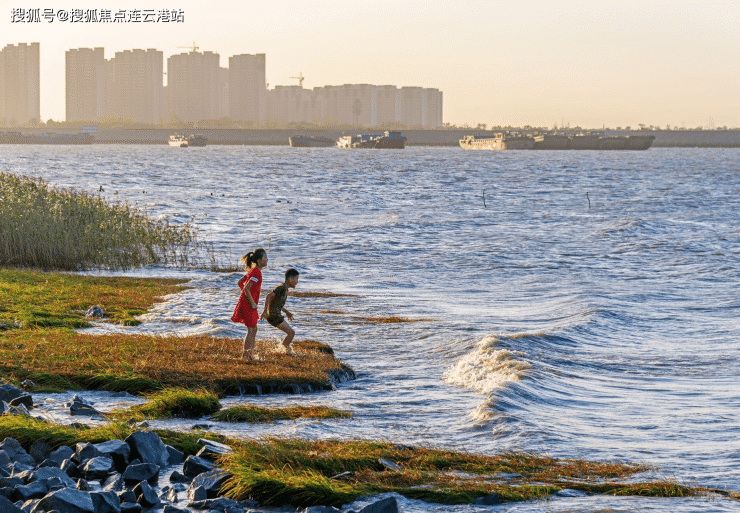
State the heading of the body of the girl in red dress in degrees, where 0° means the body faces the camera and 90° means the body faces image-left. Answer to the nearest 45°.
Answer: approximately 270°

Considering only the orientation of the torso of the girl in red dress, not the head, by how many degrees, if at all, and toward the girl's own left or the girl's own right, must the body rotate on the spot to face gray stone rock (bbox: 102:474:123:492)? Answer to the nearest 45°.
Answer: approximately 90° to the girl's own right

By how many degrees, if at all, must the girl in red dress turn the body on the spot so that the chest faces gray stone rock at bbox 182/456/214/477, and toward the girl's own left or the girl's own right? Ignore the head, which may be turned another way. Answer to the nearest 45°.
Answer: approximately 90° to the girl's own right

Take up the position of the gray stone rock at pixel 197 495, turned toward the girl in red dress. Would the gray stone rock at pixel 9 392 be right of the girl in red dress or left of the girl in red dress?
left

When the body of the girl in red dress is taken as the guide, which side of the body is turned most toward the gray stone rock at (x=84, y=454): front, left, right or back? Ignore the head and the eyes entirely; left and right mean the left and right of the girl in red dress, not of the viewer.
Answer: right

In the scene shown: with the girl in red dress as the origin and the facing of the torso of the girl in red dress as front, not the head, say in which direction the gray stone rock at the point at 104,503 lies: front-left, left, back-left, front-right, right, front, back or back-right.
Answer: right
